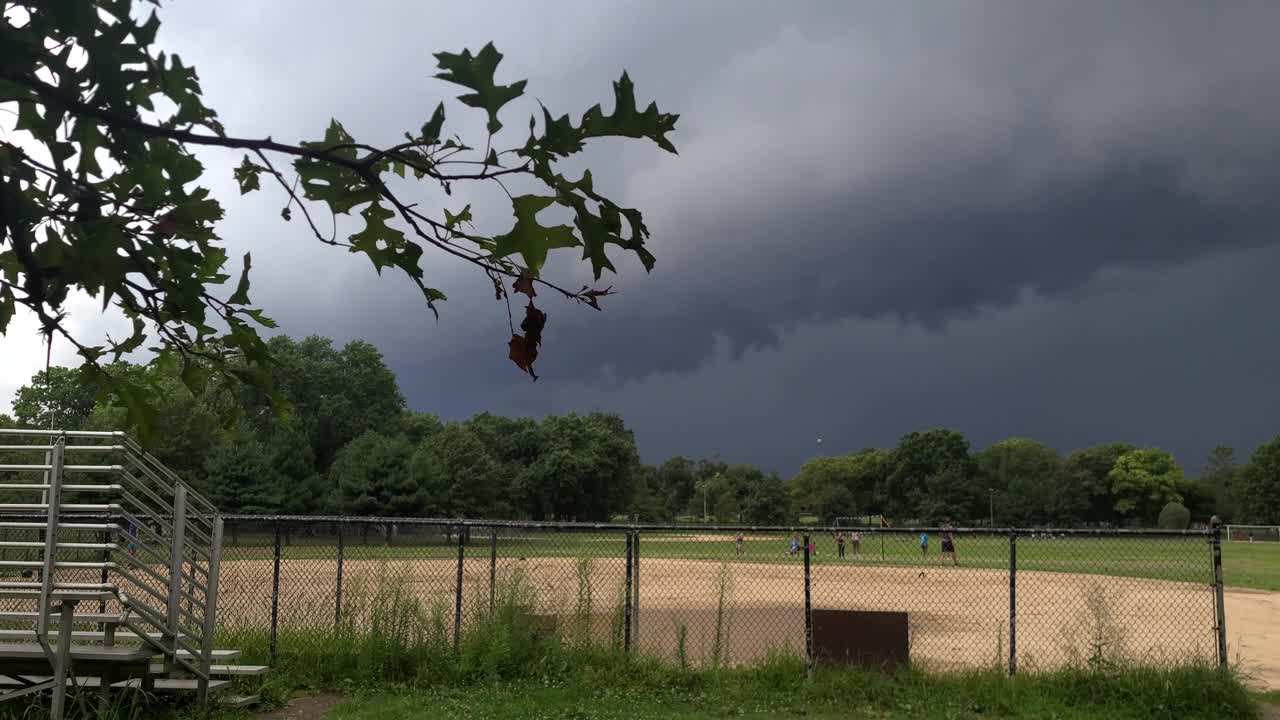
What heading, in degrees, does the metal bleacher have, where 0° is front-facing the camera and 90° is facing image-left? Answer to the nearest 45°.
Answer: approximately 225°
